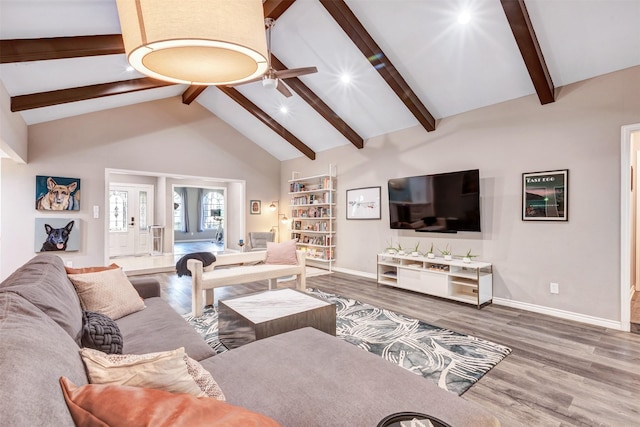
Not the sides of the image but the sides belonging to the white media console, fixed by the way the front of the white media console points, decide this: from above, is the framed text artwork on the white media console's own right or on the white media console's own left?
on the white media console's own left

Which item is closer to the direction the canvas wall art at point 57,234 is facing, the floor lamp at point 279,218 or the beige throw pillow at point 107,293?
the beige throw pillow

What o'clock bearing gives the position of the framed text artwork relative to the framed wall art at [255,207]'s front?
The framed text artwork is roughly at 11 o'clock from the framed wall art.

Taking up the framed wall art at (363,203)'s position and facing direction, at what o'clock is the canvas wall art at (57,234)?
the canvas wall art at (57,234) is roughly at 1 o'clock from the framed wall art at (363,203).

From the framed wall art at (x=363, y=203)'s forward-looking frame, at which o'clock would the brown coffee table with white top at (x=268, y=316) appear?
The brown coffee table with white top is roughly at 11 o'clock from the framed wall art.

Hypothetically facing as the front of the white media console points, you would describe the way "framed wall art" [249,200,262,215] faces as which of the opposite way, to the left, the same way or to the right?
to the left

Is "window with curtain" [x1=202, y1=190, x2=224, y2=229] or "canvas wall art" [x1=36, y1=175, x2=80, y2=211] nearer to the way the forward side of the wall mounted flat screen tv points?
the canvas wall art

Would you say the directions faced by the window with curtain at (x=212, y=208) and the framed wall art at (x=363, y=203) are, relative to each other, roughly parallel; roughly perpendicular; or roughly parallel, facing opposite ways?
roughly perpendicular
